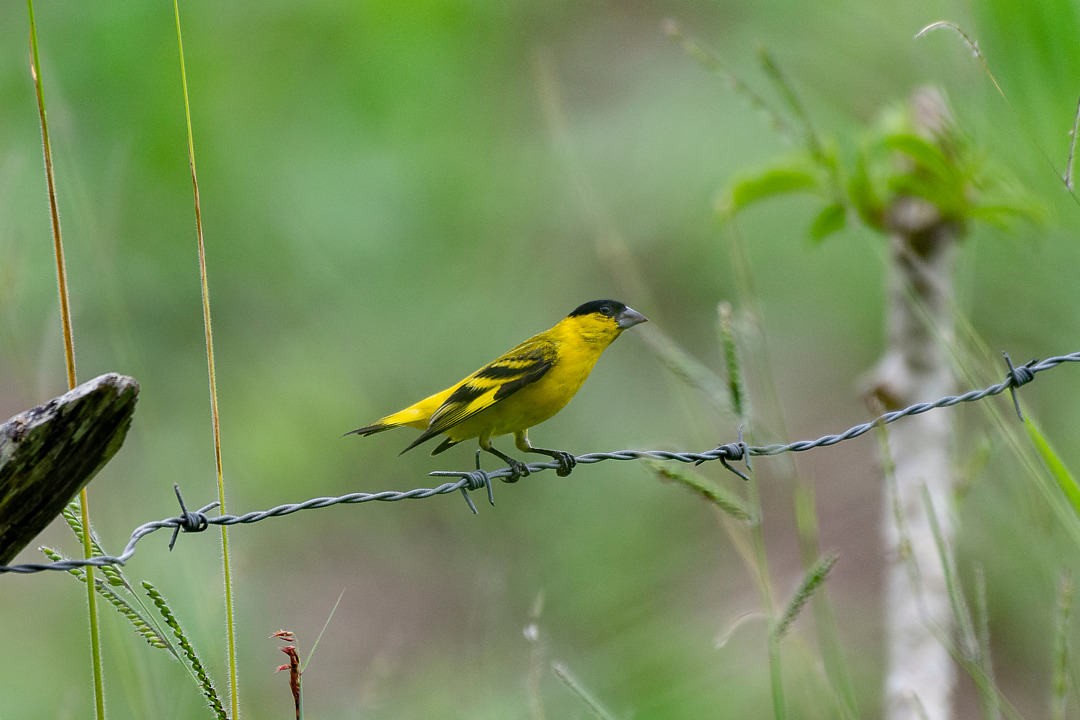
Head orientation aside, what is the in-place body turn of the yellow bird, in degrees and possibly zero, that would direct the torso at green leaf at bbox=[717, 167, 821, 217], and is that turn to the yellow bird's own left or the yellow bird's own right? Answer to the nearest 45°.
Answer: approximately 45° to the yellow bird's own left

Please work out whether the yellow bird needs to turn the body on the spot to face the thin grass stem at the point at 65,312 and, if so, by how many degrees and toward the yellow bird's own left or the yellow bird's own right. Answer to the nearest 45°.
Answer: approximately 135° to the yellow bird's own right

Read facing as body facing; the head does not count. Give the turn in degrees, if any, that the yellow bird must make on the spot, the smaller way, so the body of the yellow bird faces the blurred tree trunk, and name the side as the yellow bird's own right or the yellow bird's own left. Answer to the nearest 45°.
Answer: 0° — it already faces it

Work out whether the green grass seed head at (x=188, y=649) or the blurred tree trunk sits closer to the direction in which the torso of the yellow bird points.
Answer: the blurred tree trunk

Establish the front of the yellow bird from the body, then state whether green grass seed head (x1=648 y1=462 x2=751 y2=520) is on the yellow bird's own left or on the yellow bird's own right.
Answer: on the yellow bird's own left

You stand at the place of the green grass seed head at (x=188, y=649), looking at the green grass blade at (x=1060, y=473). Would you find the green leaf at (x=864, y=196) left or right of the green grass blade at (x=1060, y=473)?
left

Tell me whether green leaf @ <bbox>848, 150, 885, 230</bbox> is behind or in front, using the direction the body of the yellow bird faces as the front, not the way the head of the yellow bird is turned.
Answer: in front

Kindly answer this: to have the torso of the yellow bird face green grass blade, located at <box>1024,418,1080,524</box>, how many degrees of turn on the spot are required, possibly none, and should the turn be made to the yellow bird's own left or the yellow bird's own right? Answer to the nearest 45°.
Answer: approximately 45° to the yellow bird's own right

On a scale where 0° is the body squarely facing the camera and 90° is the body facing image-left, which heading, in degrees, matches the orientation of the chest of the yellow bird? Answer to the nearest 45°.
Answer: approximately 270°

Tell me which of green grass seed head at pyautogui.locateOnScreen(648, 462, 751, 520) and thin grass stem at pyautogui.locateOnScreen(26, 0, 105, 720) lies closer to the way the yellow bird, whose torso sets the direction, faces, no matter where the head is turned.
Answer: the green grass seed head
